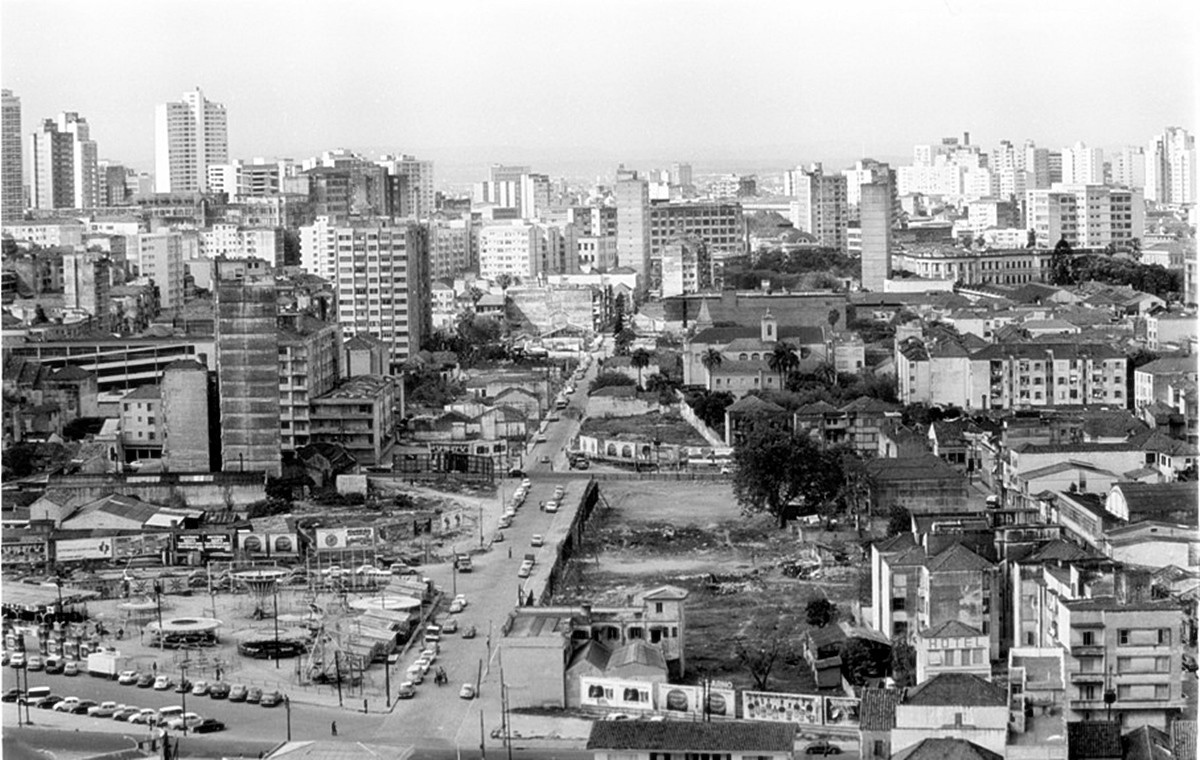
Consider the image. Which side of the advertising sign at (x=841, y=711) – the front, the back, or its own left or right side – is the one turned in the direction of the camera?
front

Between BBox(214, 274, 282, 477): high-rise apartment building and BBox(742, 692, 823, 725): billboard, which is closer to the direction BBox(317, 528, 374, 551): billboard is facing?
the billboard

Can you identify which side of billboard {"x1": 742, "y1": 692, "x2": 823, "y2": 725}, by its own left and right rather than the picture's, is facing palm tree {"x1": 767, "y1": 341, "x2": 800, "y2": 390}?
back

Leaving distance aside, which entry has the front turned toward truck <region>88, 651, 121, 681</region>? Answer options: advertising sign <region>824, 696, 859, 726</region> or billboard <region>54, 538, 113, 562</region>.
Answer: the billboard

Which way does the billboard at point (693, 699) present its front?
toward the camera

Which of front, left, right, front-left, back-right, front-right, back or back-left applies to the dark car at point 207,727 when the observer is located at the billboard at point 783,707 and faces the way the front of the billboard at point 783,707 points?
right

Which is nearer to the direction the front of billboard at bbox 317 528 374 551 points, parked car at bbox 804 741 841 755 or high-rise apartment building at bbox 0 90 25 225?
the parked car

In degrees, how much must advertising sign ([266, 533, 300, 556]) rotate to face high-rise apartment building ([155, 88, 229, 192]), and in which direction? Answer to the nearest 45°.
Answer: approximately 180°

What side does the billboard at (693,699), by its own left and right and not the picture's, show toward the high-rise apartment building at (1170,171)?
back

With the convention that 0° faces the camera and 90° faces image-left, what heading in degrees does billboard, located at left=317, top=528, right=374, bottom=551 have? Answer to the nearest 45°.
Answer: approximately 0°

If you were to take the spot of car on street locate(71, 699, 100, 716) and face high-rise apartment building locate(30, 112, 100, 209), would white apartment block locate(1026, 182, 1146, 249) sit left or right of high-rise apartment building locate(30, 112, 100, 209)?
right

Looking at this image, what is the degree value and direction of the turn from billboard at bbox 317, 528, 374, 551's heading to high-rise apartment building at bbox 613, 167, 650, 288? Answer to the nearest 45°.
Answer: approximately 180°

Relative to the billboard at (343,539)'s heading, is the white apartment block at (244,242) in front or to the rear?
to the rear

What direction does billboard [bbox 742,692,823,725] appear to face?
toward the camera

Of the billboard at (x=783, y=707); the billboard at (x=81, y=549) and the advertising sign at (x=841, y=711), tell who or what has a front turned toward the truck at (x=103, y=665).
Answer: the billboard at (x=81, y=549)
